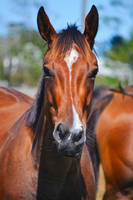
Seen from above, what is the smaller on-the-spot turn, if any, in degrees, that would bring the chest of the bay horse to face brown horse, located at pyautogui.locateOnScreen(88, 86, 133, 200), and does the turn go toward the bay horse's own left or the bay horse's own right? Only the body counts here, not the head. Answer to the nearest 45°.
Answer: approximately 90° to the bay horse's own left

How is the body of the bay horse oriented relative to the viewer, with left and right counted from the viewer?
facing the viewer and to the right of the viewer

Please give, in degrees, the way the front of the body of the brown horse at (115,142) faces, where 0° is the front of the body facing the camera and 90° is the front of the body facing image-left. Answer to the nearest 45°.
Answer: approximately 270°

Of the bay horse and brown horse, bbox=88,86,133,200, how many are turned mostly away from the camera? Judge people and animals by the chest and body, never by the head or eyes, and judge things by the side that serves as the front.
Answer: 0
